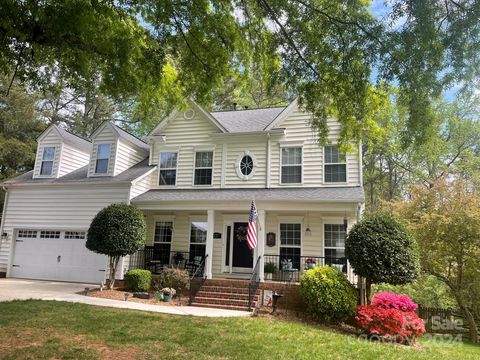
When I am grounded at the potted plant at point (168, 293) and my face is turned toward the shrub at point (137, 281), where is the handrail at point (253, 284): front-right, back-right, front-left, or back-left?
back-right

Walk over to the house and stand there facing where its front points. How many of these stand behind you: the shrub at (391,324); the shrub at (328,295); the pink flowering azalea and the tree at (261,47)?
0

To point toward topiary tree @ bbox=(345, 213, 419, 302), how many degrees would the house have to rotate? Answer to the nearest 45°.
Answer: approximately 45° to its left

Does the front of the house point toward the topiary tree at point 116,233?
no

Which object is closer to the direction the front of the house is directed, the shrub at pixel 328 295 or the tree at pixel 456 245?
the shrub

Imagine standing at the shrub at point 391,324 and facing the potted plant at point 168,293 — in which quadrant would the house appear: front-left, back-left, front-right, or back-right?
front-right

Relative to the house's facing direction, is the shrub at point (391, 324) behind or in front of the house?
in front

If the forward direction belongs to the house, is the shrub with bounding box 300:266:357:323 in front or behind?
in front

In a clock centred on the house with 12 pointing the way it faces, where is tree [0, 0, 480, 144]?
The tree is roughly at 12 o'clock from the house.

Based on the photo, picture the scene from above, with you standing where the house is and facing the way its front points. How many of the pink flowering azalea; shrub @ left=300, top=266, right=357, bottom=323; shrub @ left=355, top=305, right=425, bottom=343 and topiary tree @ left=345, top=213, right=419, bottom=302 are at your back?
0

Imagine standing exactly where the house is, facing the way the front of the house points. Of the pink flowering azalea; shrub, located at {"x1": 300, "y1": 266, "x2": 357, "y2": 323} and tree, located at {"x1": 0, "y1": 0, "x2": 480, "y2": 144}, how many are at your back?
0

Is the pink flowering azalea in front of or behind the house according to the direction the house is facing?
in front

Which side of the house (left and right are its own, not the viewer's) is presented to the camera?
front

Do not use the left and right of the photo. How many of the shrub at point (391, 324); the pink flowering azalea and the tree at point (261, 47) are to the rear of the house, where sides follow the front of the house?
0
